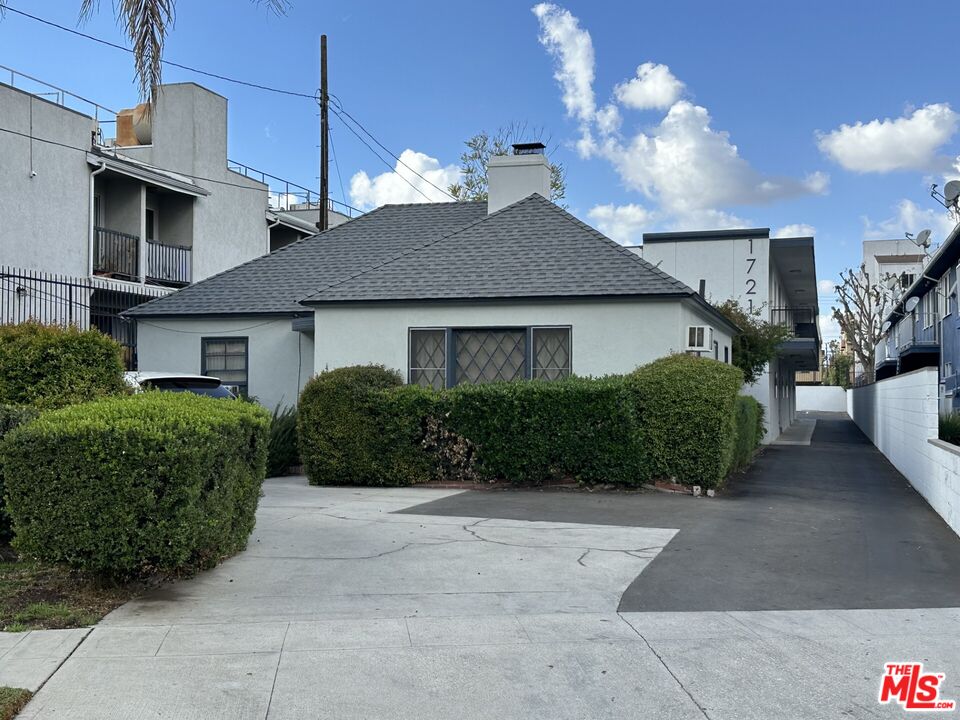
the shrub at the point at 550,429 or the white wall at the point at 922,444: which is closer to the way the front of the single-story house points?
the shrub

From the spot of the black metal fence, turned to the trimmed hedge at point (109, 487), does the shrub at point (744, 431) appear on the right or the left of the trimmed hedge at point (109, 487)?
left

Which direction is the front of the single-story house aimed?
toward the camera

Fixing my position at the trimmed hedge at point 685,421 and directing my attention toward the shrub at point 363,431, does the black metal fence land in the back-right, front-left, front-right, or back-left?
front-right

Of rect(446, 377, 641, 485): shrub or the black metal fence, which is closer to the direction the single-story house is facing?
the shrub

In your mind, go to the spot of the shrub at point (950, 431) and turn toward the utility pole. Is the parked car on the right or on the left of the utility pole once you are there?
left

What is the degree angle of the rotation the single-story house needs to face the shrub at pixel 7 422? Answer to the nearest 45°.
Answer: approximately 45° to its right

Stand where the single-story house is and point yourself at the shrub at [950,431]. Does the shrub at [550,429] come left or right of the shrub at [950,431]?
right

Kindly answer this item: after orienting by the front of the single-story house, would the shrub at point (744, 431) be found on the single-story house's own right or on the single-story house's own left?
on the single-story house's own left

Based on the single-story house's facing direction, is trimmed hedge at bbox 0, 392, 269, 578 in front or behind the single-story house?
in front

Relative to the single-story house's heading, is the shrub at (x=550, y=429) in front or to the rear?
in front

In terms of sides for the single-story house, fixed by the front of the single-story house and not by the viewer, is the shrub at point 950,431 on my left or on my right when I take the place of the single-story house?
on my left

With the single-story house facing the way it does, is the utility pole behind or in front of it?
behind

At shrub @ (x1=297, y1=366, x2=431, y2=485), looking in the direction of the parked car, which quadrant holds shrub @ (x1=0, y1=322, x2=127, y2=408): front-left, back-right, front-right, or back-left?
front-left

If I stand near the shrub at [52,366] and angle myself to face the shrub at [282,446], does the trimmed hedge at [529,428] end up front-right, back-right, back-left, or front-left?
front-right
